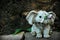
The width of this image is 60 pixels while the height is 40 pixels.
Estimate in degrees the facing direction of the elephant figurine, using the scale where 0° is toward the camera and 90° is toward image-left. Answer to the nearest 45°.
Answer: approximately 315°
